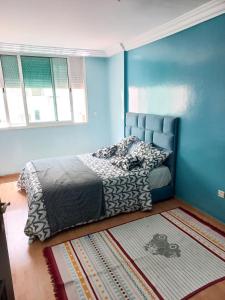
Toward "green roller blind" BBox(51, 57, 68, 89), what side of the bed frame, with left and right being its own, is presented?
right

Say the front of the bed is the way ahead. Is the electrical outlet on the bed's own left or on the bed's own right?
on the bed's own left

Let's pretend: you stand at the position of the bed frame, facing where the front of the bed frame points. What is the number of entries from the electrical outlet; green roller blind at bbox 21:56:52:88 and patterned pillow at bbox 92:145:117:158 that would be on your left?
1

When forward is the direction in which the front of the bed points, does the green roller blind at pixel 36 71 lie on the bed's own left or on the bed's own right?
on the bed's own right

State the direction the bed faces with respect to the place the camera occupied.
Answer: facing the viewer and to the left of the viewer

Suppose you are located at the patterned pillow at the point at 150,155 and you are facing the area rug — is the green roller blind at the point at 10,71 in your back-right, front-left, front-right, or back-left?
back-right
